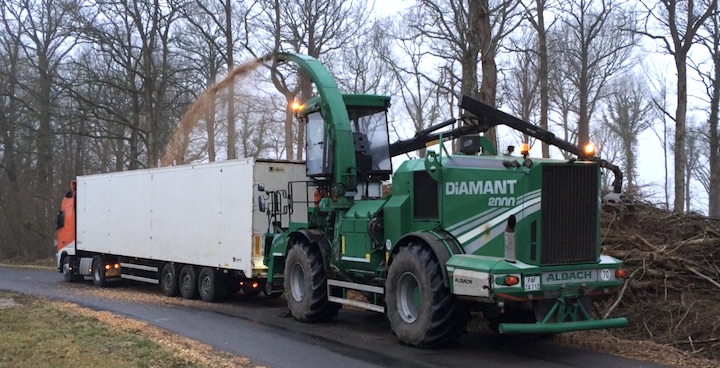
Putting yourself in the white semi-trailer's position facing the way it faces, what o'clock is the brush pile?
The brush pile is roughly at 6 o'clock from the white semi-trailer.

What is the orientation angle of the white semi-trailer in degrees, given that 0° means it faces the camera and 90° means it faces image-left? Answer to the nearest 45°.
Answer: approximately 135°
